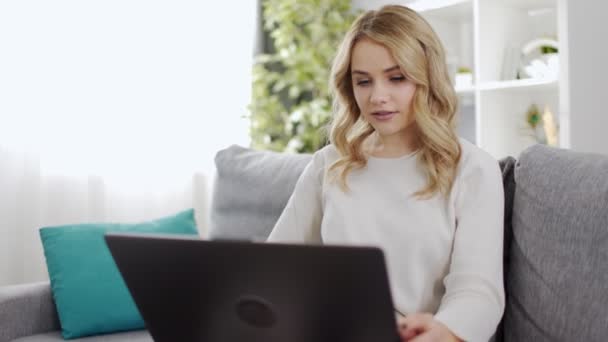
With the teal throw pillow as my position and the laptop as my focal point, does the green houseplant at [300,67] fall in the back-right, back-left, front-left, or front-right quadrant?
back-left

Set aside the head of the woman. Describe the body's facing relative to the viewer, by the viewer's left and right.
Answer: facing the viewer and to the left of the viewer

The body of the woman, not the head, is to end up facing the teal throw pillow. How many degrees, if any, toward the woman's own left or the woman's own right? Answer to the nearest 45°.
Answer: approximately 90° to the woman's own right

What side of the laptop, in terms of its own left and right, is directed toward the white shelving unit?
front

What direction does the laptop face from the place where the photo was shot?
facing away from the viewer and to the right of the viewer

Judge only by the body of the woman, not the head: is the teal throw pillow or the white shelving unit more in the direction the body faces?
the teal throw pillow

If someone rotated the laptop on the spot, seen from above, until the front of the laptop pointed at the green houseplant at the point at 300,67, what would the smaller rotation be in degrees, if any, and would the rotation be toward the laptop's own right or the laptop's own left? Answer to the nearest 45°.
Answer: approximately 45° to the laptop's own left

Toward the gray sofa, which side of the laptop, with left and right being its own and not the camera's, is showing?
front

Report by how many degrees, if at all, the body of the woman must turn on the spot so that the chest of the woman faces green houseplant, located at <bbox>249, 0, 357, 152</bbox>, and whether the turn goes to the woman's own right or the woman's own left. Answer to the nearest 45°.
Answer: approximately 135° to the woman's own right

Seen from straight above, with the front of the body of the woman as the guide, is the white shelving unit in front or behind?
behind
